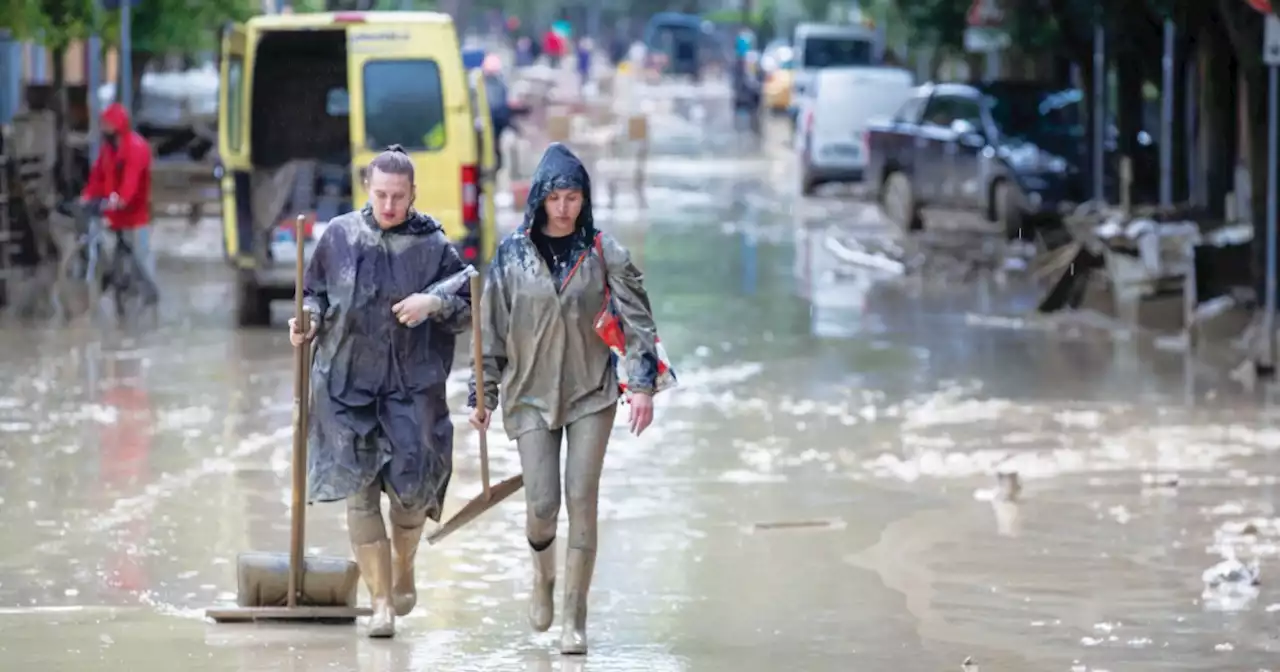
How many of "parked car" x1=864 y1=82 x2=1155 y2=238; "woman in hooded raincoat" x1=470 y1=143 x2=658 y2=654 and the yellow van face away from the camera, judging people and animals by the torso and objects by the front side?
1

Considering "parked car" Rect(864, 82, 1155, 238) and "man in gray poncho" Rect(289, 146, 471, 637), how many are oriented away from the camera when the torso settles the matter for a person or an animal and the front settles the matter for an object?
0

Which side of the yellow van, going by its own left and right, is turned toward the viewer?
back

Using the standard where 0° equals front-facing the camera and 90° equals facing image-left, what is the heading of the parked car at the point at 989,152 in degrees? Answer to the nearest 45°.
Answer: approximately 315°

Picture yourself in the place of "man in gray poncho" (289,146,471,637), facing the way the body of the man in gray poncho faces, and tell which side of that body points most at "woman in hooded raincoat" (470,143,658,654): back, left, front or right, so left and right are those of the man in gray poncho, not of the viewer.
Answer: left

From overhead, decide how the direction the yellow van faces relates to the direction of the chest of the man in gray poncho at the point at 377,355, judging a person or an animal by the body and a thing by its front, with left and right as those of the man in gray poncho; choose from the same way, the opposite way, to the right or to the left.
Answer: the opposite way

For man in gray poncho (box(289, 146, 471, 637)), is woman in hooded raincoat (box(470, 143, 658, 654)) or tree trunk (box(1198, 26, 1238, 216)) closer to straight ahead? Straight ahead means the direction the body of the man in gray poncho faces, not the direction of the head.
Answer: the woman in hooded raincoat

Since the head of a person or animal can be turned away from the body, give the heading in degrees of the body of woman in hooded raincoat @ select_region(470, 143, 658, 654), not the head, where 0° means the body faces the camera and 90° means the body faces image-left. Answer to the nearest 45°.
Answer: approximately 0°

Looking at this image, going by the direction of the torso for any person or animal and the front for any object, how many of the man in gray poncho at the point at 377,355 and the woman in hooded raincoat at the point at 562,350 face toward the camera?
2

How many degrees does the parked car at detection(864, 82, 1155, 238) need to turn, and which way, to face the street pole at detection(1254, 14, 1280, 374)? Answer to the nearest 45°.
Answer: approximately 45° to its right

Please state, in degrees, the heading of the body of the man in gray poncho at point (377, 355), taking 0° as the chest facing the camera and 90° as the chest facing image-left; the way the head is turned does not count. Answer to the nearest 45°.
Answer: approximately 0°

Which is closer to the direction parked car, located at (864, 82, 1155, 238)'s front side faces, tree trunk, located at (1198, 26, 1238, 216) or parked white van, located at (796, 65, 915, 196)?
the tree trunk

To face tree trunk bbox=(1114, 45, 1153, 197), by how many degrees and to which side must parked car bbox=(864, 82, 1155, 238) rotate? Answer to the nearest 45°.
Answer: approximately 45° to its left
